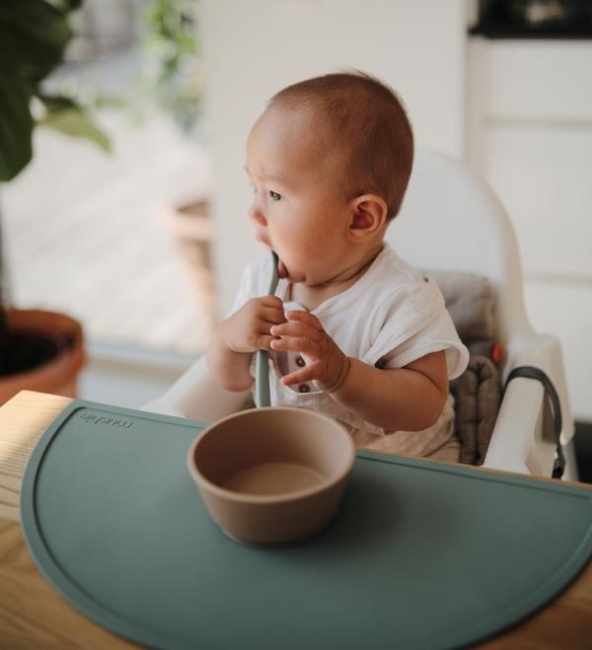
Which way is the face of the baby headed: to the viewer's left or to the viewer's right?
to the viewer's left

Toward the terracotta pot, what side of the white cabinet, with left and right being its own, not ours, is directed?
right

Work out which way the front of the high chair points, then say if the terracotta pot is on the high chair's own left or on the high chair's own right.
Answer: on the high chair's own right

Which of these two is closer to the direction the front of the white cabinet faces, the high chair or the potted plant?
the high chair

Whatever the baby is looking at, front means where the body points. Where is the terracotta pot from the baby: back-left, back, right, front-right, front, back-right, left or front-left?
right

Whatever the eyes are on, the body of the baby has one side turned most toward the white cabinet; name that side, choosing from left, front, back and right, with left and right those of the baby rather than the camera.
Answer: back

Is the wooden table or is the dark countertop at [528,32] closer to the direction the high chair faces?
the wooden table

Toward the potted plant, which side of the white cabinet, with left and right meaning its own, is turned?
right

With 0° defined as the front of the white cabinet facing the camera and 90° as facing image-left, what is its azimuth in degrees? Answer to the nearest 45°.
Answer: approximately 0°

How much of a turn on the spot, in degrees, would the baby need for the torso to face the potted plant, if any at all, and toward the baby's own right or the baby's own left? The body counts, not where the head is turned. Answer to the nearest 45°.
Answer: approximately 90° to the baby's own right
